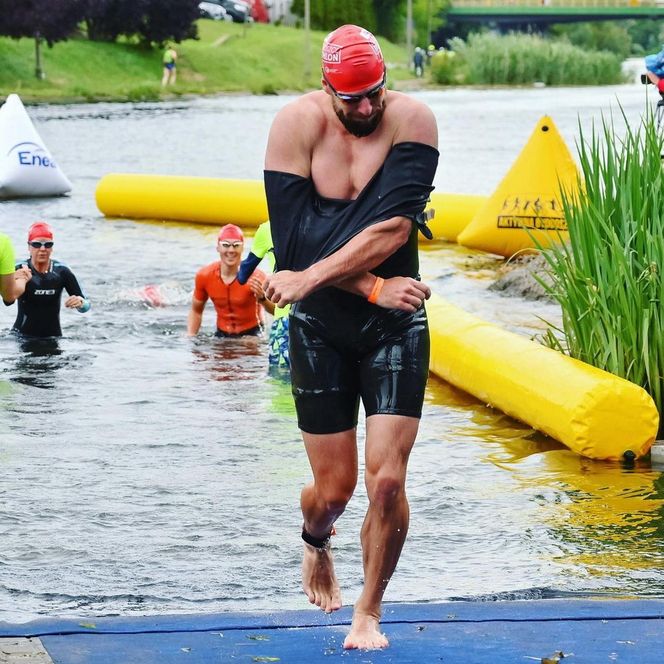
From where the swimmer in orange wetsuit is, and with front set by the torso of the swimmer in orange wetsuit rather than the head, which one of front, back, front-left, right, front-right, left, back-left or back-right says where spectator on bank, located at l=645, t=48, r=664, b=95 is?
left

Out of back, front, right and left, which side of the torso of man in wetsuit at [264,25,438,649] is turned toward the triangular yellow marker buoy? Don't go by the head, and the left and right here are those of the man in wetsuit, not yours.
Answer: back

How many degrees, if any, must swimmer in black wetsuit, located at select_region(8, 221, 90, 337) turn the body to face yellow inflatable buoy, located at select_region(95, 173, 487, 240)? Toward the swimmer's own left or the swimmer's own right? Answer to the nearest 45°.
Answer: approximately 180°

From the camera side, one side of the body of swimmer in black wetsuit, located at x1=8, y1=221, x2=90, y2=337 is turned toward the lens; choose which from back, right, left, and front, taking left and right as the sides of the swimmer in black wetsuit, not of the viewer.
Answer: front

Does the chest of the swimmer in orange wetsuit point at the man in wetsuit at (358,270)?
yes

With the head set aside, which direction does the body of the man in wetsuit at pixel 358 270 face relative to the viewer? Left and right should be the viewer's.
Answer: facing the viewer

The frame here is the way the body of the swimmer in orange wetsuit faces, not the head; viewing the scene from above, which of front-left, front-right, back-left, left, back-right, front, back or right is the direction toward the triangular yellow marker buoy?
back-left

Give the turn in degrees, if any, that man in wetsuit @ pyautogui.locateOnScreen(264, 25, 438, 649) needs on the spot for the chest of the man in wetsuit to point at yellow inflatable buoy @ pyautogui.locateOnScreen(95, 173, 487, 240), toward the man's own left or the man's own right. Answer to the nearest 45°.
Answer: approximately 180°

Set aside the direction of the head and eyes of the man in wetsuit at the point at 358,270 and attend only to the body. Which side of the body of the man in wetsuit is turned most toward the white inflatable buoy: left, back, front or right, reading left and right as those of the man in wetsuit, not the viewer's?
back

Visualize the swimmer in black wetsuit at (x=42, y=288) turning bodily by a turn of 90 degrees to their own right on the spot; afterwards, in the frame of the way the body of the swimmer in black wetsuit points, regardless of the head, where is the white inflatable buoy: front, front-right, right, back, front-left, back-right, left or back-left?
right

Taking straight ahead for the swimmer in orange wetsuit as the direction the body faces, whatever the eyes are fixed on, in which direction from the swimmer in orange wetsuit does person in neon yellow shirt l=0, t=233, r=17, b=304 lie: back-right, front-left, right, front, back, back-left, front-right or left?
front-right

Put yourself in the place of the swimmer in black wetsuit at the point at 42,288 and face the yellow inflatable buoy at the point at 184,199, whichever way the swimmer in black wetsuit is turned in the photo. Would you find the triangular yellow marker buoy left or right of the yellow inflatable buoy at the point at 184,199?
right

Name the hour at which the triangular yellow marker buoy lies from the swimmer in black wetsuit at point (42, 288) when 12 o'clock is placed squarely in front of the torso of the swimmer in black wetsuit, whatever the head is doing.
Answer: The triangular yellow marker buoy is roughly at 8 o'clock from the swimmer in black wetsuit.
